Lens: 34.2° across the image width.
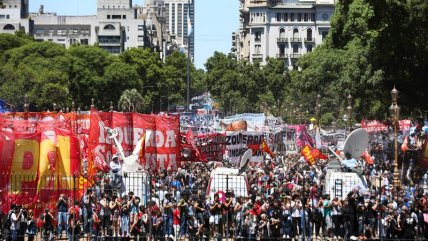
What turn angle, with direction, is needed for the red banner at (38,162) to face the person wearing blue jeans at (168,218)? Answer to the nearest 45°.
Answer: approximately 90° to its left

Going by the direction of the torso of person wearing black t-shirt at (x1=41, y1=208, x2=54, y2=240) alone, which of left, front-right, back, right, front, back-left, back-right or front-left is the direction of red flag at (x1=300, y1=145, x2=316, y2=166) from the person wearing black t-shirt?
back-left

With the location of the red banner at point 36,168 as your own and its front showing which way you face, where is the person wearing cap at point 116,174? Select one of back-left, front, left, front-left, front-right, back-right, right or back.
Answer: back-left

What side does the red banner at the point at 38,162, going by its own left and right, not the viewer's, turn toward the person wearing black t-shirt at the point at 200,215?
left

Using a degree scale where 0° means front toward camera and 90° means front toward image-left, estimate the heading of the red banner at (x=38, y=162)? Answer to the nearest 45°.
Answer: approximately 0°

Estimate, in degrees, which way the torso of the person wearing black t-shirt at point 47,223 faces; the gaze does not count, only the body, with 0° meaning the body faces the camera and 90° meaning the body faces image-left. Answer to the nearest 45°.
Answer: approximately 0°

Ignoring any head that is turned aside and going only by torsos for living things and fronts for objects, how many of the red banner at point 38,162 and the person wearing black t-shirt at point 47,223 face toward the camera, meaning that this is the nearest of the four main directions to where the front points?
2

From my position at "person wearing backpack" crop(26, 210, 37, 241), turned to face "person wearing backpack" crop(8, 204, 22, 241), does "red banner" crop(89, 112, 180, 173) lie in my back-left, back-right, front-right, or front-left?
back-right

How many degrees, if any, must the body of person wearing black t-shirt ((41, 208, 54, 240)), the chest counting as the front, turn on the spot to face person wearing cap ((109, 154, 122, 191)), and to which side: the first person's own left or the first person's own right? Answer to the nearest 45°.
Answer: approximately 135° to the first person's own left
